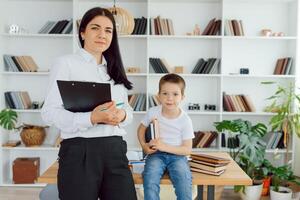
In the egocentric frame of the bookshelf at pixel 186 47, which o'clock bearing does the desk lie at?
The desk is roughly at 12 o'clock from the bookshelf.

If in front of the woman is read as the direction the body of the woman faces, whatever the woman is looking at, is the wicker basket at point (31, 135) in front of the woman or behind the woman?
behind

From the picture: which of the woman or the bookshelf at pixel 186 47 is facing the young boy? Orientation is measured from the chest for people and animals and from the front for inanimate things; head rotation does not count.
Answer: the bookshelf

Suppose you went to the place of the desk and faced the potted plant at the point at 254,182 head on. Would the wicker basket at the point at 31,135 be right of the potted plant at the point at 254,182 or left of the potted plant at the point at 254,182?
left

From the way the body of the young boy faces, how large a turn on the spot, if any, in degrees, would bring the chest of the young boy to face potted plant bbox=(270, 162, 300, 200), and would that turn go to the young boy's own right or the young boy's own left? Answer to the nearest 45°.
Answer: approximately 135° to the young boy's own left

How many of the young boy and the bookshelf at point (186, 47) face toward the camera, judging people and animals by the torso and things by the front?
2
